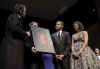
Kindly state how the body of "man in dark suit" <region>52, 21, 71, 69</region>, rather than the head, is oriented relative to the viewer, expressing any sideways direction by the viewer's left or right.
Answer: facing the viewer and to the left of the viewer

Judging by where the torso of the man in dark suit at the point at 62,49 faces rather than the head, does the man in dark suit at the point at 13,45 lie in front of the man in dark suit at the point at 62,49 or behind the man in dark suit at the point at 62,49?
in front

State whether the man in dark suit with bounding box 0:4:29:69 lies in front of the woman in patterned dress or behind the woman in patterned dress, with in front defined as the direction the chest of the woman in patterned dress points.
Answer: in front
